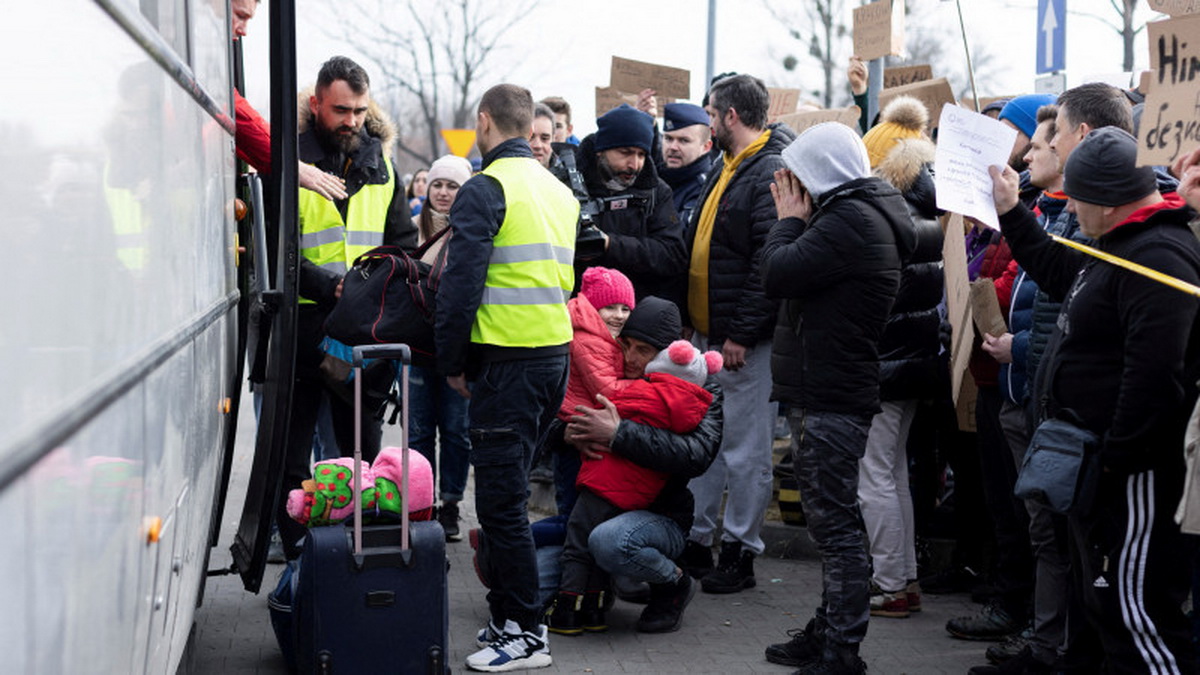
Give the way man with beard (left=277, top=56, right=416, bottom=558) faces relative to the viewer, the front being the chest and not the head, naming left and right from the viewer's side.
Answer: facing the viewer

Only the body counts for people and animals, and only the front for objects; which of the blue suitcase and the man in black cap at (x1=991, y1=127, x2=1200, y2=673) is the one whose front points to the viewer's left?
the man in black cap

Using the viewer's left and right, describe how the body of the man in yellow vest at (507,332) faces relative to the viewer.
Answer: facing away from the viewer and to the left of the viewer

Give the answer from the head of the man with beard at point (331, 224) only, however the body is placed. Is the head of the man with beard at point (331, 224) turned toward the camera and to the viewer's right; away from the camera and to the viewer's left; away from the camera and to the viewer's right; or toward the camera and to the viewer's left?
toward the camera and to the viewer's left

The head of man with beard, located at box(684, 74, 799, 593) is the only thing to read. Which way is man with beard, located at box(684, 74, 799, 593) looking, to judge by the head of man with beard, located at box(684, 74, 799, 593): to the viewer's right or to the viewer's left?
to the viewer's left

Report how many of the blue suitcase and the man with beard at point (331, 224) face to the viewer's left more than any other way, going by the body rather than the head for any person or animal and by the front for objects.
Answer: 0

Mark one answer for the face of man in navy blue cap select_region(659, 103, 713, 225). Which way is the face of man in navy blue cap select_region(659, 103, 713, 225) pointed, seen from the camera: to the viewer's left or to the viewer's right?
to the viewer's left

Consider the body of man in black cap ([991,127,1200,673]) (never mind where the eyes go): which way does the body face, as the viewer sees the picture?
to the viewer's left

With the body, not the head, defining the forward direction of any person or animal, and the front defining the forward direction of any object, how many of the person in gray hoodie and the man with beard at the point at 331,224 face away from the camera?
0
